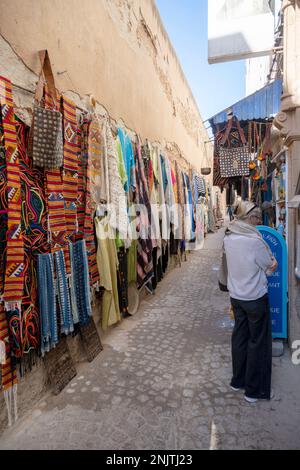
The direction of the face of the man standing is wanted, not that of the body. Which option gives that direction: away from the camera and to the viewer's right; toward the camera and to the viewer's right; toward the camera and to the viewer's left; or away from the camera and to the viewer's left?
away from the camera and to the viewer's right

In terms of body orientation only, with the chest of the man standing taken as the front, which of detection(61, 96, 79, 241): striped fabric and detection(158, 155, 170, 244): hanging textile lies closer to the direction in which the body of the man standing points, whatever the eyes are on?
the hanging textile

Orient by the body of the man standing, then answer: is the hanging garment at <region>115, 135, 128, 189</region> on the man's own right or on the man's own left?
on the man's own left

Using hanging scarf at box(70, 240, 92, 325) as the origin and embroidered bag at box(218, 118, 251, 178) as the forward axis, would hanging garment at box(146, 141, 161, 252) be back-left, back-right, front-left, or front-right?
front-left

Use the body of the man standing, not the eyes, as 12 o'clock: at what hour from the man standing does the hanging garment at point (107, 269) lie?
The hanging garment is roughly at 8 o'clock from the man standing.

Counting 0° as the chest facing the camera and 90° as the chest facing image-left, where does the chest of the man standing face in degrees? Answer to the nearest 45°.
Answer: approximately 225°

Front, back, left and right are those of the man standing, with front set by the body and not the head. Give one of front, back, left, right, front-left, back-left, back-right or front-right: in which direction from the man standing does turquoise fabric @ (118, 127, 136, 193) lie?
left

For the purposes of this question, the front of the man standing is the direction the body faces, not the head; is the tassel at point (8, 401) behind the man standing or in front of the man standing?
behind

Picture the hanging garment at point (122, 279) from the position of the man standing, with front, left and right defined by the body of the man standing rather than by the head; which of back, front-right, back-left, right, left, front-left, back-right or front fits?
left

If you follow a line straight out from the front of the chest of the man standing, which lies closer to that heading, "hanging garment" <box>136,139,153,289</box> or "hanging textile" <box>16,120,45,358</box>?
the hanging garment

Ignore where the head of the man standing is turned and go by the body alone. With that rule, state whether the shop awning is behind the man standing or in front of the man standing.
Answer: in front

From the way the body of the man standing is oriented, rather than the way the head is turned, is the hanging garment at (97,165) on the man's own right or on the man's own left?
on the man's own left

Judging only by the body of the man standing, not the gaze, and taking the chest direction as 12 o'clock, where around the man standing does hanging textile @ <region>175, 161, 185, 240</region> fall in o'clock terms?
The hanging textile is roughly at 10 o'clock from the man standing.

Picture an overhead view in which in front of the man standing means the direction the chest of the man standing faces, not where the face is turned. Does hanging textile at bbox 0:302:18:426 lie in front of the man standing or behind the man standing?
behind

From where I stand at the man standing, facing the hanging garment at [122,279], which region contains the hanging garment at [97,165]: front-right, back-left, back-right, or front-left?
front-left
